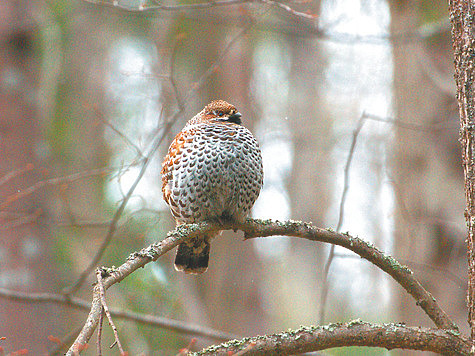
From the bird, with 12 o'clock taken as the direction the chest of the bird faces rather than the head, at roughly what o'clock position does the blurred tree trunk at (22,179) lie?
The blurred tree trunk is roughly at 6 o'clock from the bird.

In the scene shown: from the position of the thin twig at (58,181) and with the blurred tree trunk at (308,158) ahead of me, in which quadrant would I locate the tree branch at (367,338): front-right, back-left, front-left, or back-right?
back-right

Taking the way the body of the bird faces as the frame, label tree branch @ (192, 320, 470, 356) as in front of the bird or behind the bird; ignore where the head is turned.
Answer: in front

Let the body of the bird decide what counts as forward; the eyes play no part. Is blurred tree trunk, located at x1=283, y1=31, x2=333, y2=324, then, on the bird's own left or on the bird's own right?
on the bird's own left

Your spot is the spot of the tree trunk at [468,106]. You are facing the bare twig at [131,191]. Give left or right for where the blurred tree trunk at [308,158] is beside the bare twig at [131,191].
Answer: right

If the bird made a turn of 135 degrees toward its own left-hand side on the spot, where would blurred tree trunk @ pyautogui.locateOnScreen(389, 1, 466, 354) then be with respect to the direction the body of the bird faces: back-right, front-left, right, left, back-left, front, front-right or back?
front-right

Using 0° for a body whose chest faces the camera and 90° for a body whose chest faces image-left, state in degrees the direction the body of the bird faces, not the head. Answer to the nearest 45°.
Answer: approximately 315°
